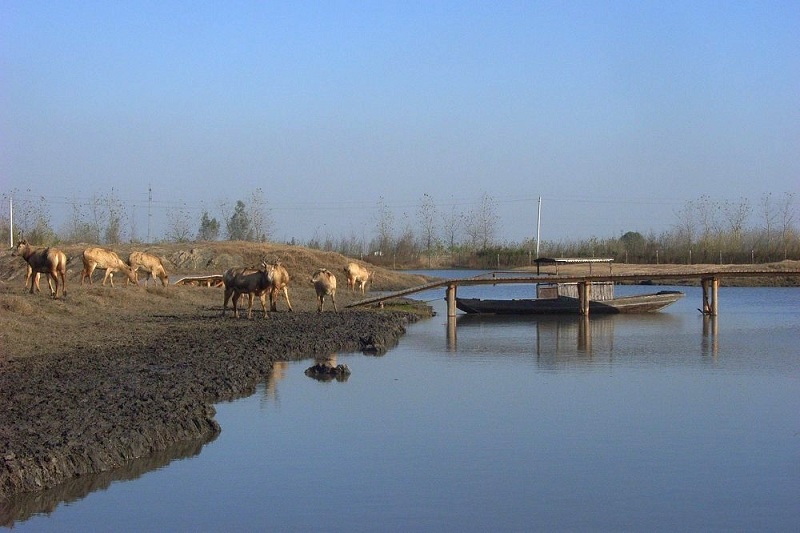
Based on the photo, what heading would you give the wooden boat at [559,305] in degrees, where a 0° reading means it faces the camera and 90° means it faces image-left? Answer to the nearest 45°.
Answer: approximately 270°

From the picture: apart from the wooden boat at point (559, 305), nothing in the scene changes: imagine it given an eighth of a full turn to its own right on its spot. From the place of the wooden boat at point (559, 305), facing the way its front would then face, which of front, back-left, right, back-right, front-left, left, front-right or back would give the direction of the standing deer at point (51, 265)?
right
